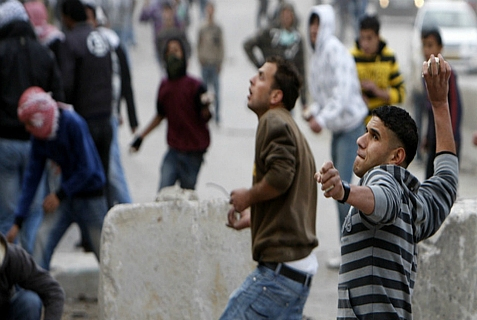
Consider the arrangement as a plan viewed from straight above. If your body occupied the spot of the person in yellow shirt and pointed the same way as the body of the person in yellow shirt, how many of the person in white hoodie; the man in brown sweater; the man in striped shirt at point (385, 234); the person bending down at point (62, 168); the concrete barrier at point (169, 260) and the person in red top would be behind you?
0

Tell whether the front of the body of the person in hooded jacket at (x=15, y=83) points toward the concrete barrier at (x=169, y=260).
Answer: no

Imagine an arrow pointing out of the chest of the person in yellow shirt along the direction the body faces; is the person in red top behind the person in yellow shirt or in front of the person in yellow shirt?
in front

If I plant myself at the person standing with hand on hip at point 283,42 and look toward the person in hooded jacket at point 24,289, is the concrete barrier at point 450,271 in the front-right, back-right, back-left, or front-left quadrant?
front-left

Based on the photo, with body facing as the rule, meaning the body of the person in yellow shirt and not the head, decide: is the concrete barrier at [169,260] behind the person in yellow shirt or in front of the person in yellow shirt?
in front

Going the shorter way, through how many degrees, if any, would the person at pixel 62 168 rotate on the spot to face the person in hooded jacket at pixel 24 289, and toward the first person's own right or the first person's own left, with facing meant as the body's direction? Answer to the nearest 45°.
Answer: approximately 45° to the first person's own left

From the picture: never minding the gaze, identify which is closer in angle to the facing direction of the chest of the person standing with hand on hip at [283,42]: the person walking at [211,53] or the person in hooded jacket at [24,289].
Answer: the person in hooded jacket

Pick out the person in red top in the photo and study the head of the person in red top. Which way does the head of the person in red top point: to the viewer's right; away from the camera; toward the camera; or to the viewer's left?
toward the camera

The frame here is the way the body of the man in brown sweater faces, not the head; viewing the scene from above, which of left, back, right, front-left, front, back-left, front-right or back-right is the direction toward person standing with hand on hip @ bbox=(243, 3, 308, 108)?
right

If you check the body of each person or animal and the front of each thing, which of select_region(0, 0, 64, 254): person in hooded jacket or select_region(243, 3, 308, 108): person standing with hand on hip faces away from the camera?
the person in hooded jacket

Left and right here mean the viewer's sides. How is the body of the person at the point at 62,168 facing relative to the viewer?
facing the viewer and to the left of the viewer
